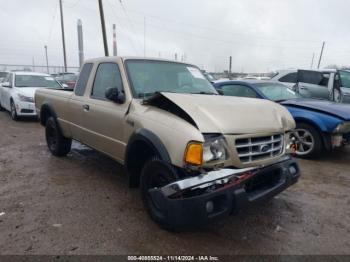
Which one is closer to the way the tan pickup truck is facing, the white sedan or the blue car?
the blue car

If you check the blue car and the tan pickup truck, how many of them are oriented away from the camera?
0

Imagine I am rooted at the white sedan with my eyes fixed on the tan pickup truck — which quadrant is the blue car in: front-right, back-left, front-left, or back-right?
front-left

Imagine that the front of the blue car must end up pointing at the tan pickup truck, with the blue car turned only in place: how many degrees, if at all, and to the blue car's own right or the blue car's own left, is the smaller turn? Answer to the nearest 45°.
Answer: approximately 90° to the blue car's own right

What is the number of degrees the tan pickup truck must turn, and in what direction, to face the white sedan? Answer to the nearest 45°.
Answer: approximately 180°

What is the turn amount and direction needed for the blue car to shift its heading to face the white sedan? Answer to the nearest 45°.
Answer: approximately 135° to its right

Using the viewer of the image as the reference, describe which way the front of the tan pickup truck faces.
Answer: facing the viewer and to the right of the viewer

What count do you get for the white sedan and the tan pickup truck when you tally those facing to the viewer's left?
0

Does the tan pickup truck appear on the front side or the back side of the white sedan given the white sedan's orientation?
on the front side

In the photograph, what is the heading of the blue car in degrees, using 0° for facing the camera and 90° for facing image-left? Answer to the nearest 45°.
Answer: approximately 315°

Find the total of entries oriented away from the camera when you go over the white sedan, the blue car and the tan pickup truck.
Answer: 0

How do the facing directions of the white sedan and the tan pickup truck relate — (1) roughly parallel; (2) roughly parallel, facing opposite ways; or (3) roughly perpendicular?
roughly parallel

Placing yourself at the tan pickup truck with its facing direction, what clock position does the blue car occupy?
The blue car is roughly at 9 o'clock from the tan pickup truck.

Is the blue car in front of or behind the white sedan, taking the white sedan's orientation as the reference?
in front
